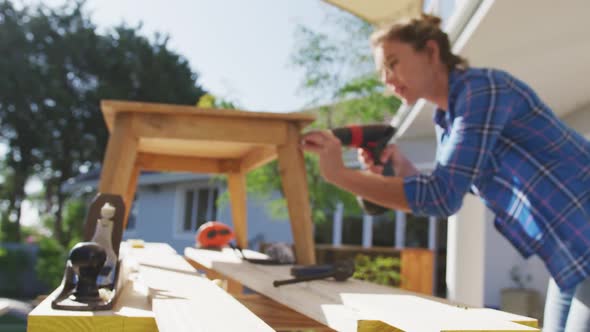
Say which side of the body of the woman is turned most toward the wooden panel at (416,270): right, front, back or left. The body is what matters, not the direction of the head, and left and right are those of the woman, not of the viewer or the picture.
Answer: right

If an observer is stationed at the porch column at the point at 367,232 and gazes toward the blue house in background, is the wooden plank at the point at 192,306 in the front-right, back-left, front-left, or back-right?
back-left

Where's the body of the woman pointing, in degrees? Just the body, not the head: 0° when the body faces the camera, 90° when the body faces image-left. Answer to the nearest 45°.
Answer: approximately 90°

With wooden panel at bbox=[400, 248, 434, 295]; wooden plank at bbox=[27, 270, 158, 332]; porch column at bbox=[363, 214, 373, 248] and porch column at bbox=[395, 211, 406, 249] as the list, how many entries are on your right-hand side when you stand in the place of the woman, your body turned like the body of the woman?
3

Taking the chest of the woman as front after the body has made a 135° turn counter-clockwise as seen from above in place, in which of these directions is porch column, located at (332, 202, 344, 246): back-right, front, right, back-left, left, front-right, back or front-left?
back-left

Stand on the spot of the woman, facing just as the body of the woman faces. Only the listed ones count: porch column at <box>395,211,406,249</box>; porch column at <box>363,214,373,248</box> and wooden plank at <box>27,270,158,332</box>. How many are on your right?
2

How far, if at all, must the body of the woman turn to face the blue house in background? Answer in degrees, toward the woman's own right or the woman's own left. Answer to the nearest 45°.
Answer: approximately 45° to the woman's own right

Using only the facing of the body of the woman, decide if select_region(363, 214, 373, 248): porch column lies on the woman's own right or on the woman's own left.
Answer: on the woman's own right

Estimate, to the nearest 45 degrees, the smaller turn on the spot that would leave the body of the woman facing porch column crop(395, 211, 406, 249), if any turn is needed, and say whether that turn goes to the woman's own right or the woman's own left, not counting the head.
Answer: approximately 90° to the woman's own right
